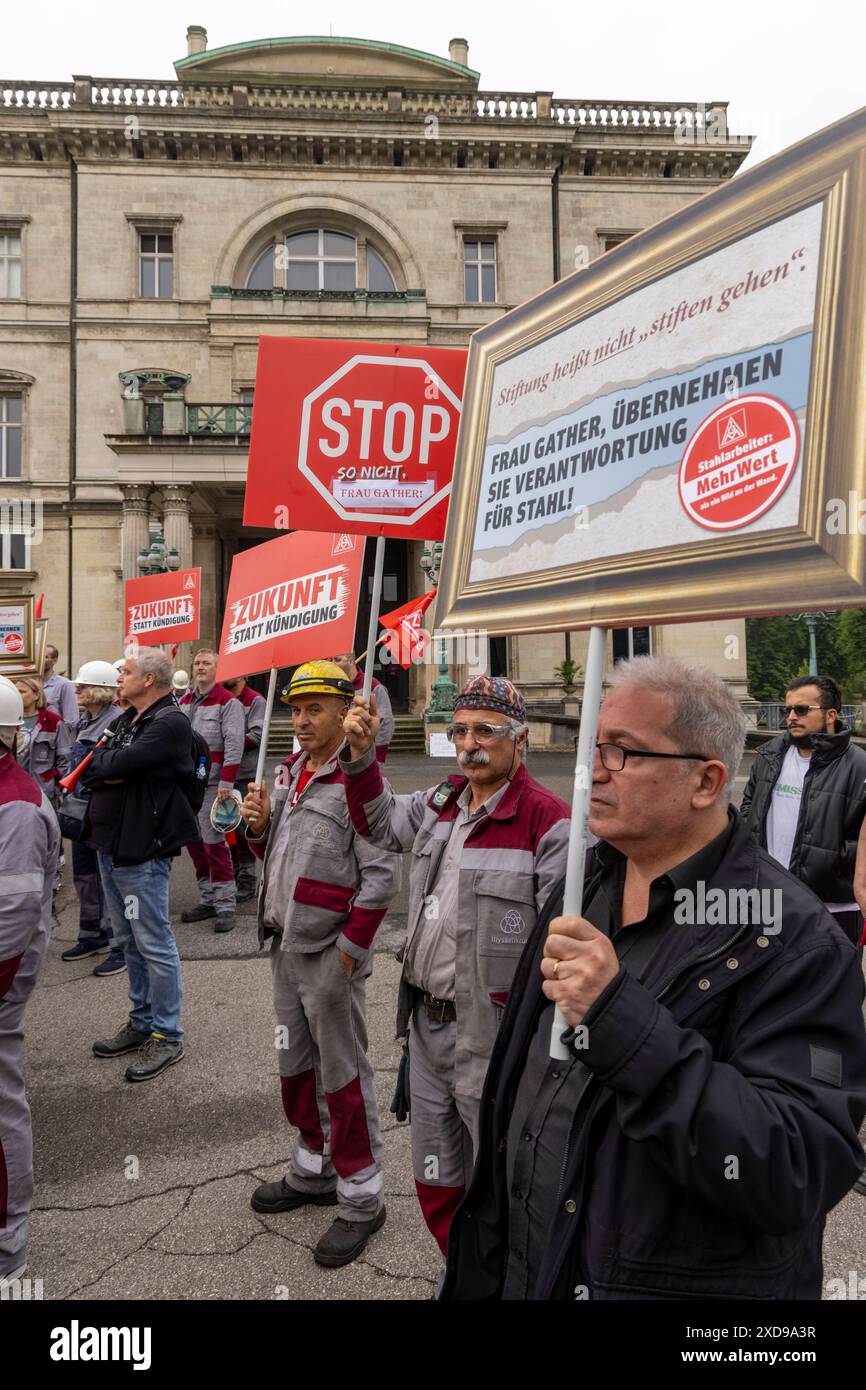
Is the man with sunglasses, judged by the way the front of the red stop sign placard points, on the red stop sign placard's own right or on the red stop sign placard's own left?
on the red stop sign placard's own left

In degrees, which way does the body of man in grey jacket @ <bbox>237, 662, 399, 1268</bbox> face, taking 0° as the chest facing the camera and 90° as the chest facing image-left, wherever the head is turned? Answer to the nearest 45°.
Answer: approximately 45°

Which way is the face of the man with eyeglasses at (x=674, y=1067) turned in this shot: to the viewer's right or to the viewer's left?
to the viewer's left

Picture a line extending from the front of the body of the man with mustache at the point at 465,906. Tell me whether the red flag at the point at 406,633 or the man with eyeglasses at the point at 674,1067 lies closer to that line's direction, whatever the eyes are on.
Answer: the man with eyeglasses

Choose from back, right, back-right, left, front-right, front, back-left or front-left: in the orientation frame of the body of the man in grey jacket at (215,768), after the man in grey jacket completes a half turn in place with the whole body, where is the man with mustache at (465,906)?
back-right
